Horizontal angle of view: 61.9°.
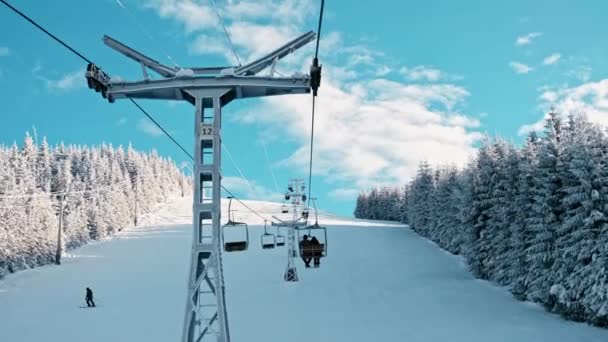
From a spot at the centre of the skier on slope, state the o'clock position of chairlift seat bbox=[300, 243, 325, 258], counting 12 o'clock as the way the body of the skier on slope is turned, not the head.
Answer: The chairlift seat is roughly at 8 o'clock from the skier on slope.

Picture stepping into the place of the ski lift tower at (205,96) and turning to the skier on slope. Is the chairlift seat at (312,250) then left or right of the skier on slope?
right

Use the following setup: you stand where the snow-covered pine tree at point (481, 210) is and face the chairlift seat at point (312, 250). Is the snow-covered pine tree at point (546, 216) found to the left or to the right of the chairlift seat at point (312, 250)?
left

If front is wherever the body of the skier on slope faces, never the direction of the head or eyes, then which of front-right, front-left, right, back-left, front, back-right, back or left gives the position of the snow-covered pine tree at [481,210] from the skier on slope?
back

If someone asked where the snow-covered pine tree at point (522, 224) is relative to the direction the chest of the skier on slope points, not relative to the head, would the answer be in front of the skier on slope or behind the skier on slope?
behind

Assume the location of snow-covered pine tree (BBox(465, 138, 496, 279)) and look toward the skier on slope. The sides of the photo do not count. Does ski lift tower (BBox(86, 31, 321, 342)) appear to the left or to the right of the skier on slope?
left

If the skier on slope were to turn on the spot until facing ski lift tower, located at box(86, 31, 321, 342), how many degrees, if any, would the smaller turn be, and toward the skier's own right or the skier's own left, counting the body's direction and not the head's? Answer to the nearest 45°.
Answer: approximately 90° to the skier's own left

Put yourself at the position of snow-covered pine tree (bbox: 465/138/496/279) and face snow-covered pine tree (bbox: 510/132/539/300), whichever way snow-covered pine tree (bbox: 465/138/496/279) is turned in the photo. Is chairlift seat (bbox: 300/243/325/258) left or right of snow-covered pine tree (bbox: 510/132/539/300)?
right

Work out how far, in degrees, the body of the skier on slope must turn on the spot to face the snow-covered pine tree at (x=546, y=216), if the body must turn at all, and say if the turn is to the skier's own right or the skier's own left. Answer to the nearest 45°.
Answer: approximately 135° to the skier's own left
